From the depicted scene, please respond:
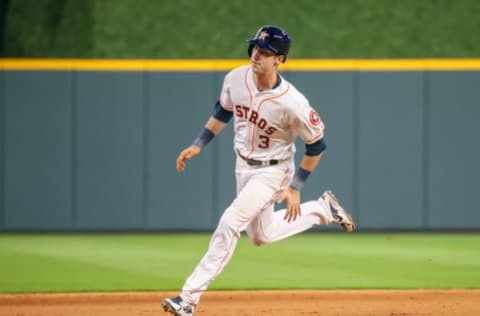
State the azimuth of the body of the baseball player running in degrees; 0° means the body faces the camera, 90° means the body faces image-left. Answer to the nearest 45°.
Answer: approximately 45°
